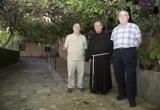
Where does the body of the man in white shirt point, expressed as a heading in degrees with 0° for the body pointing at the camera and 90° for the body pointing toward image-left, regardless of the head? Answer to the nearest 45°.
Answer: approximately 0°

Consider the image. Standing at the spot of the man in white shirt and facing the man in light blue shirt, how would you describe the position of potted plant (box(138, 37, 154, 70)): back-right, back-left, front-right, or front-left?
front-left

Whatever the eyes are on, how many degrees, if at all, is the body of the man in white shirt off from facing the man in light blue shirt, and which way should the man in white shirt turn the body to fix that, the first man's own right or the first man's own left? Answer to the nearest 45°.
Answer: approximately 45° to the first man's own left

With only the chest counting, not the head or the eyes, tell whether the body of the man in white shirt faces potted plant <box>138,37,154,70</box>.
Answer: no
